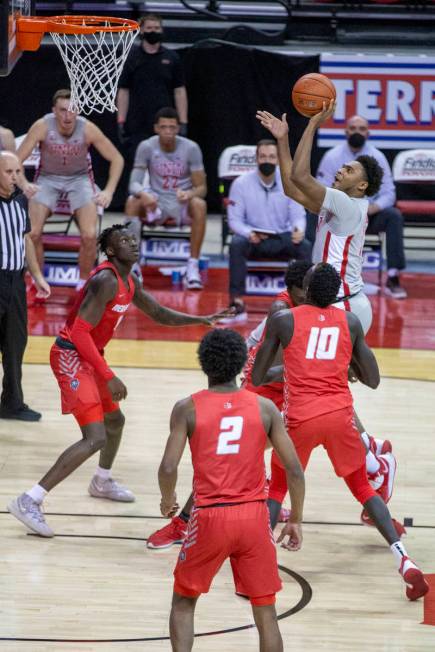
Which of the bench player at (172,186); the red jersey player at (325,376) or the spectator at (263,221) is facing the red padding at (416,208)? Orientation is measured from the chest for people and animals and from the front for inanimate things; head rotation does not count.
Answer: the red jersey player

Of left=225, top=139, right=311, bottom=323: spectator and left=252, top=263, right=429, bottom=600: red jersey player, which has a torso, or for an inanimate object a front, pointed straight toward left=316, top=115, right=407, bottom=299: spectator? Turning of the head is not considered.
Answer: the red jersey player

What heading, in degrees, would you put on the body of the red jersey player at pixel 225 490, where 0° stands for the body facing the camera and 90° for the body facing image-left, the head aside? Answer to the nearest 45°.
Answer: approximately 180°

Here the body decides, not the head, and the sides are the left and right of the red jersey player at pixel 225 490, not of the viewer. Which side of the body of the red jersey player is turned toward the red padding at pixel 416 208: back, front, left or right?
front

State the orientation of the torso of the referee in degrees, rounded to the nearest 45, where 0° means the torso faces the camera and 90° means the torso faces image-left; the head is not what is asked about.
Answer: approximately 315°

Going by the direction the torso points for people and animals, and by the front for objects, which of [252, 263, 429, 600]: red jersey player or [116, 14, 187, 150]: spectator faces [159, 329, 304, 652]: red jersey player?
the spectator

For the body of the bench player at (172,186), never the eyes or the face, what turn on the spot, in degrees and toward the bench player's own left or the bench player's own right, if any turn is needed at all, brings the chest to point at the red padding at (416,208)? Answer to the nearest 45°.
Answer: approximately 90° to the bench player's own left

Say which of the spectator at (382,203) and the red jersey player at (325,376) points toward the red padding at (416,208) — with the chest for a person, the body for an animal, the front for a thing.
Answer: the red jersey player

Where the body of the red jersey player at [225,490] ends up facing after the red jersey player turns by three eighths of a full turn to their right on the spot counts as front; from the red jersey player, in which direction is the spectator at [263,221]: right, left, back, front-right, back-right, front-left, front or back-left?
back-left

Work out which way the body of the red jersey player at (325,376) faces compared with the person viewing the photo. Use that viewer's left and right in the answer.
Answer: facing away from the viewer

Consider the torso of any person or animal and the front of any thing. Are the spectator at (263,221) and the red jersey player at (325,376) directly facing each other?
yes

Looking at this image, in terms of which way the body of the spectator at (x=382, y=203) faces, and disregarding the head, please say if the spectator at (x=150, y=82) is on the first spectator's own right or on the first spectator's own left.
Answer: on the first spectator's own right

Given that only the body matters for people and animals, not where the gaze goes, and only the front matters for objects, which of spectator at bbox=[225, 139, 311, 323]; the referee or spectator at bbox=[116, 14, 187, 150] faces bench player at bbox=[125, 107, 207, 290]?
spectator at bbox=[116, 14, 187, 150]

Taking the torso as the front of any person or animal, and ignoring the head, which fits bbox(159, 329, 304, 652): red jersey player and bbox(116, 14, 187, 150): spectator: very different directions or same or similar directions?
very different directions
